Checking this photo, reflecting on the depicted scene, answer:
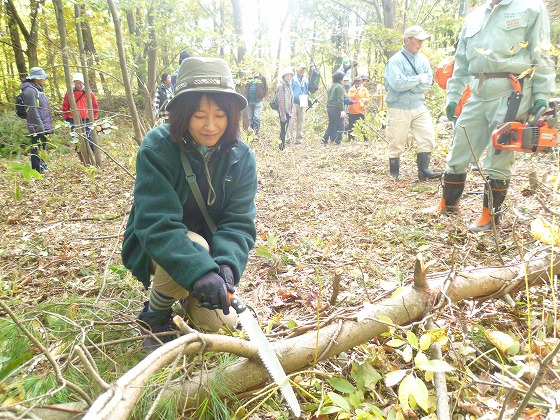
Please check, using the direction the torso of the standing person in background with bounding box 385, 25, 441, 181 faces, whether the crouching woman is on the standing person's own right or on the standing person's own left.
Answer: on the standing person's own right

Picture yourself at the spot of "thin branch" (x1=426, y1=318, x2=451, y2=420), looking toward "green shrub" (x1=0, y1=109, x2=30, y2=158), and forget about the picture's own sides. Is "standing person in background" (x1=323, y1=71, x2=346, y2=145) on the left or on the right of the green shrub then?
right

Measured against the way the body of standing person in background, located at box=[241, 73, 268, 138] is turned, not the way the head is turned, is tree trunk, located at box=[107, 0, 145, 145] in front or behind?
in front

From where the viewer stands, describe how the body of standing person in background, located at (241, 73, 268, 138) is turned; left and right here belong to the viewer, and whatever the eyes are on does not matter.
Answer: facing the viewer

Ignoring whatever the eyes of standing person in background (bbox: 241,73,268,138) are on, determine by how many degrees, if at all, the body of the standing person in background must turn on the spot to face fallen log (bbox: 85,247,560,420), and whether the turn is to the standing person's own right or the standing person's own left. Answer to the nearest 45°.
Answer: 0° — they already face it

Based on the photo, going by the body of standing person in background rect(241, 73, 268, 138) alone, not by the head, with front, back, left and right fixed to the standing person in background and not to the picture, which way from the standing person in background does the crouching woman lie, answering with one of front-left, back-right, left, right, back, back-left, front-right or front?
front

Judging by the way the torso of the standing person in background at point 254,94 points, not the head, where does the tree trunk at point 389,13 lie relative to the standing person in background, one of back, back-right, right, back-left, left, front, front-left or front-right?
back-left

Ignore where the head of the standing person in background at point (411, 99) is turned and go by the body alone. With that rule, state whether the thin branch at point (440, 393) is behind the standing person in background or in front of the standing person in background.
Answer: in front

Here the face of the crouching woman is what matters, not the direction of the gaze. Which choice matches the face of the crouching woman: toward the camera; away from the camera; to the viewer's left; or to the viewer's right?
toward the camera

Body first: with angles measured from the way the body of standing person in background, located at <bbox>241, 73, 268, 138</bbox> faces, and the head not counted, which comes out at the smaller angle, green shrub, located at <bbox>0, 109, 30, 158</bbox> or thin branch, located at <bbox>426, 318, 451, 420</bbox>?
the thin branch

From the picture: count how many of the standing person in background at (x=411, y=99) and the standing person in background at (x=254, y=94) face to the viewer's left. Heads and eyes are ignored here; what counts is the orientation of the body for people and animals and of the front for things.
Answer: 0

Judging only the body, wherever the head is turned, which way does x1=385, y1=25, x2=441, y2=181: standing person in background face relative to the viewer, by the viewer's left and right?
facing the viewer and to the right of the viewer

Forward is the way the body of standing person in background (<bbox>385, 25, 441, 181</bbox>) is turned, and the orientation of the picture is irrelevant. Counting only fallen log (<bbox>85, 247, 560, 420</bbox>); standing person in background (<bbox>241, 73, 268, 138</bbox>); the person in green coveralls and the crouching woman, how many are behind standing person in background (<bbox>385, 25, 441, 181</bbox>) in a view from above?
1

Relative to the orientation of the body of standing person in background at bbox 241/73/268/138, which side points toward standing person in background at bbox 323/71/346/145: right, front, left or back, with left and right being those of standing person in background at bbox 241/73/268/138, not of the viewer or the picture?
left

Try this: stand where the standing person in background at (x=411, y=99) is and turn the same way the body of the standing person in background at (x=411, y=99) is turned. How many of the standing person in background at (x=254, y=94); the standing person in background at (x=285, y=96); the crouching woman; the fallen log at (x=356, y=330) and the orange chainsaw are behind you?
2

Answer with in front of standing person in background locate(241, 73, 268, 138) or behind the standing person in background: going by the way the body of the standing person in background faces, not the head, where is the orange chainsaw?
in front
